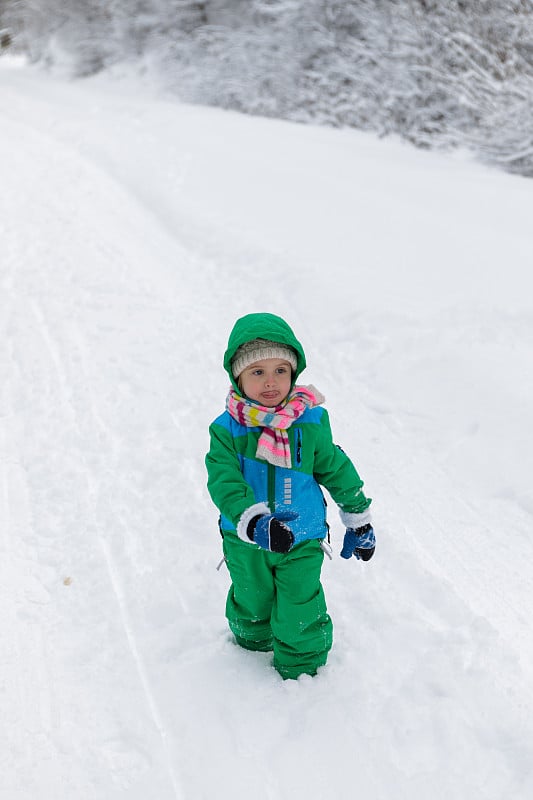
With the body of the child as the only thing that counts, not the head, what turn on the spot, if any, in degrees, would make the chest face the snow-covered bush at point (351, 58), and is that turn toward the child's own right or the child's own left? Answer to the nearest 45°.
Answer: approximately 180°

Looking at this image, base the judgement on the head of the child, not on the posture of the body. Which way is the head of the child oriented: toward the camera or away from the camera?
toward the camera

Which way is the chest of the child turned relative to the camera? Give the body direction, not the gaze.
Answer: toward the camera
